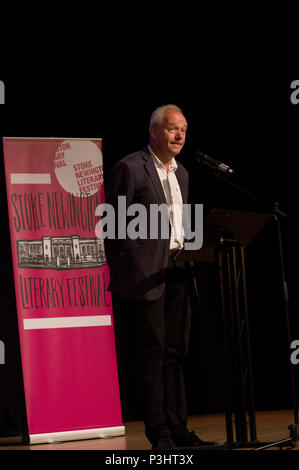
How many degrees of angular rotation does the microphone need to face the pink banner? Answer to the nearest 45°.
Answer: approximately 45° to its right

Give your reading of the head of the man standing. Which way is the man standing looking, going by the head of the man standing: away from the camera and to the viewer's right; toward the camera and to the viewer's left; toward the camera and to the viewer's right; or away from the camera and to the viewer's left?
toward the camera and to the viewer's right

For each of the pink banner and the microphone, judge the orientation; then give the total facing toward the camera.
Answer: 1

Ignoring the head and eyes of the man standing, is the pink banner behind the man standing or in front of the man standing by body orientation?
behind

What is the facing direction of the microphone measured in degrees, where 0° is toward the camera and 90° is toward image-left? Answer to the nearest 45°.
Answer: approximately 90°

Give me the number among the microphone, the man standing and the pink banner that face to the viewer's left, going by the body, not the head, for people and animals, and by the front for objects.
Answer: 1
